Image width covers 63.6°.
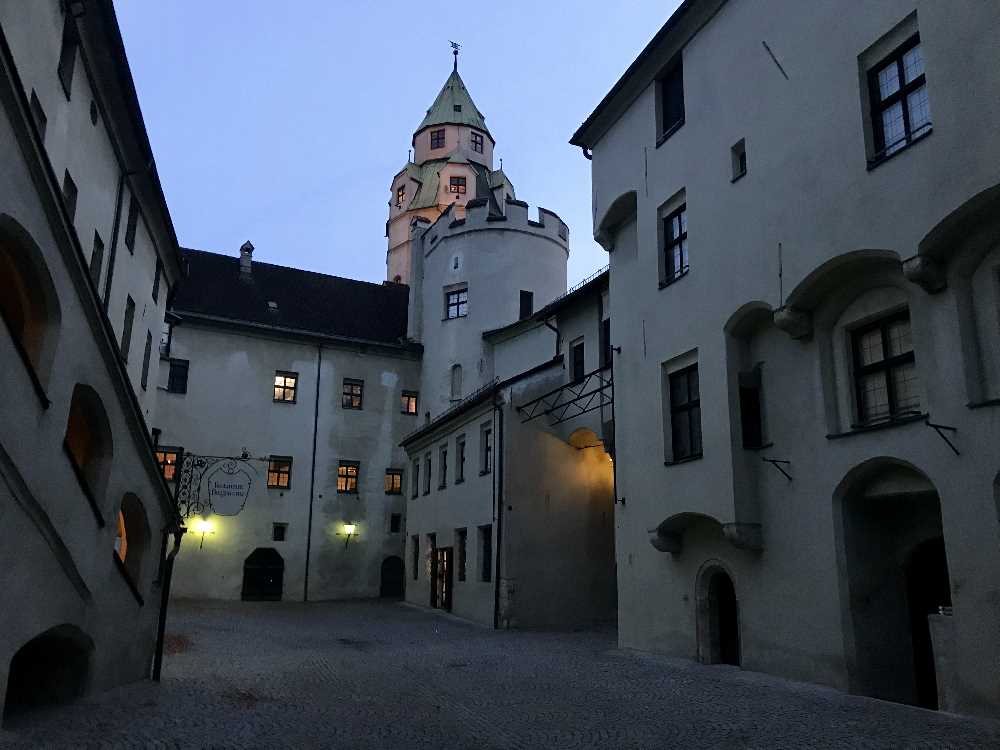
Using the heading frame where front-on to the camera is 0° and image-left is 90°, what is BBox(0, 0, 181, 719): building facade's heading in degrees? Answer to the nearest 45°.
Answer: approximately 270°

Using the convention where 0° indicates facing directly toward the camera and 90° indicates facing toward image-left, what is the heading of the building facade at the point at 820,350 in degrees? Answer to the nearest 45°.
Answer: approximately 45°

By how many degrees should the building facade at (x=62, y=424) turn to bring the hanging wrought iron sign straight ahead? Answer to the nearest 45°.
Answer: approximately 90° to its left

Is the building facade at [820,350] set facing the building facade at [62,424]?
yes

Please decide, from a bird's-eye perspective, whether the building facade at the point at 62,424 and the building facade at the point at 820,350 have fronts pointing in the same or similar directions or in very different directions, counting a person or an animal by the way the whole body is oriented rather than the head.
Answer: very different directions

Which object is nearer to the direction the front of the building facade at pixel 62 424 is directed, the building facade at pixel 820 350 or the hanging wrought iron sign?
the building facade

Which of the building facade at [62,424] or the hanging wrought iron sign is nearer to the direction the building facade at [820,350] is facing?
the building facade

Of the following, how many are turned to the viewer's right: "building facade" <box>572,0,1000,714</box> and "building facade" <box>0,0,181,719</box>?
1
